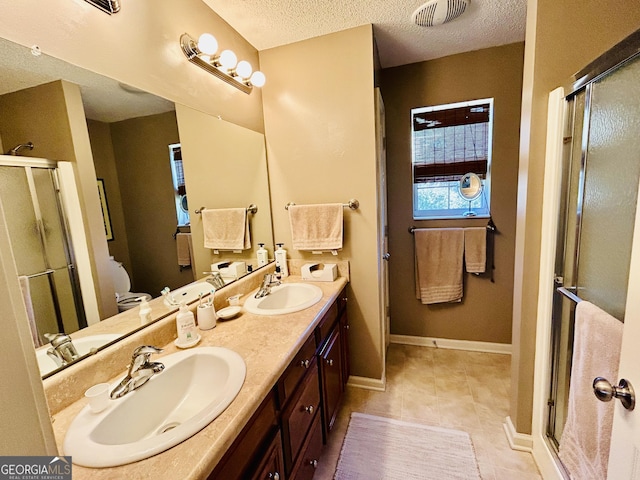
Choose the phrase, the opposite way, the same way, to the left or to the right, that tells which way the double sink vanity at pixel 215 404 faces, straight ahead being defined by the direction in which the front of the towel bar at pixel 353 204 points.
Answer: to the left

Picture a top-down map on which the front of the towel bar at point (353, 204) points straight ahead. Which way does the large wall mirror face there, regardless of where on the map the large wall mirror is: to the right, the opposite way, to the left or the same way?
to the left

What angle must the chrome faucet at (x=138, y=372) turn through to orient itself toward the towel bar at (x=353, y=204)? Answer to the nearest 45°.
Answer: approximately 45° to its left

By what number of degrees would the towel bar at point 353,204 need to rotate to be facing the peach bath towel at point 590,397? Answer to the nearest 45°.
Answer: approximately 45° to its left

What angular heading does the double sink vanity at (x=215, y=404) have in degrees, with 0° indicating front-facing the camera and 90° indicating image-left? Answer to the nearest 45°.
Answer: approximately 315°

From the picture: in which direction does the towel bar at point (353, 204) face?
toward the camera

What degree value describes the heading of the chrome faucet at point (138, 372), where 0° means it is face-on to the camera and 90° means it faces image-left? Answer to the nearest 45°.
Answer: approximately 315°

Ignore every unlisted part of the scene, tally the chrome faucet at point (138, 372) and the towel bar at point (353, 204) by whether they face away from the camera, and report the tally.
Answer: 0

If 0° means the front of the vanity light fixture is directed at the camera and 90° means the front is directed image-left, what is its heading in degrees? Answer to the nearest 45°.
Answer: approximately 315°
